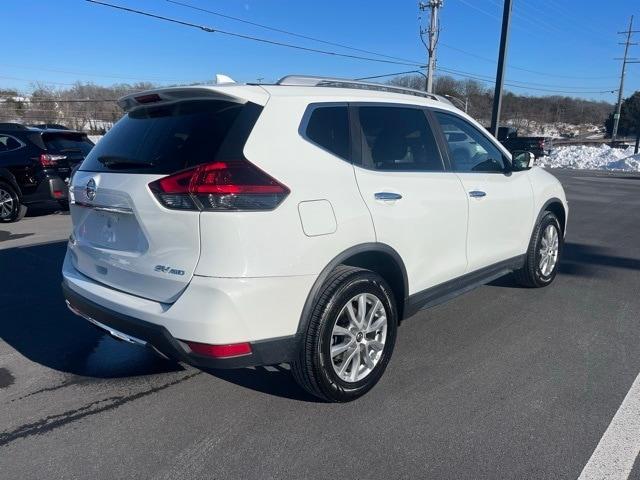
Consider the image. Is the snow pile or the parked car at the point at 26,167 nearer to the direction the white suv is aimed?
the snow pile

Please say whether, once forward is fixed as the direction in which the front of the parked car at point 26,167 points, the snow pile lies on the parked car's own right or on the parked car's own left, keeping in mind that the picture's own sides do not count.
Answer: on the parked car's own right

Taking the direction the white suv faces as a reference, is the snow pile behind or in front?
in front

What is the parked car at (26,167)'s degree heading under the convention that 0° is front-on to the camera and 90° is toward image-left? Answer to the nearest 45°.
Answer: approximately 135°

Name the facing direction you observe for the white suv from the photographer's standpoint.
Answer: facing away from the viewer and to the right of the viewer

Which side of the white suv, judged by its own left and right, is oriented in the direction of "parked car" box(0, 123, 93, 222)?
left

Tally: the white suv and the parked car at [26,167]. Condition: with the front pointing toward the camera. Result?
0
